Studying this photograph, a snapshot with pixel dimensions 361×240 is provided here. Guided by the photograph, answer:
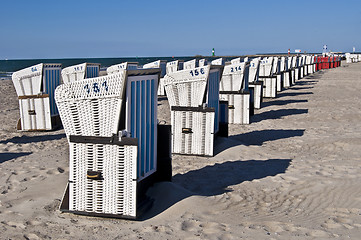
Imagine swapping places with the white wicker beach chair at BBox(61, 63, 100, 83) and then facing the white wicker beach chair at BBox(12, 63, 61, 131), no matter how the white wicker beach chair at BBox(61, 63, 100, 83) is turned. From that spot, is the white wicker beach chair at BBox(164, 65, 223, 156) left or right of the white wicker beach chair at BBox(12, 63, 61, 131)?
left

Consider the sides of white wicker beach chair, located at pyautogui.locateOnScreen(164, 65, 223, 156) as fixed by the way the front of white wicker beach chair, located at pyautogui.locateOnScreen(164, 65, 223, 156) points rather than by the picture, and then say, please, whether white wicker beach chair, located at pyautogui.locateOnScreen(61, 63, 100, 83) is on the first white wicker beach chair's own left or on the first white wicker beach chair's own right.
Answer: on the first white wicker beach chair's own left

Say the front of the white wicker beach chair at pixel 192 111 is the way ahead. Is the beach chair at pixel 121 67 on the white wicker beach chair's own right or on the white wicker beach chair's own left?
on the white wicker beach chair's own left

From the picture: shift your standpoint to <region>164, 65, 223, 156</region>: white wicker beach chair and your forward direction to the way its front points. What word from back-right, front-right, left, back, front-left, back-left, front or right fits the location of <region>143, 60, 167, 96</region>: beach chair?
left

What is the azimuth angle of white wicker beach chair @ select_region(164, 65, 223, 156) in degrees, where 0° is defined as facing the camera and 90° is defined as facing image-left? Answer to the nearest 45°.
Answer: approximately 270°

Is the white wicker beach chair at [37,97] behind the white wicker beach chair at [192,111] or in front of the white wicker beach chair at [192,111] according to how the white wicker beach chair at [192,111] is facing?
behind
